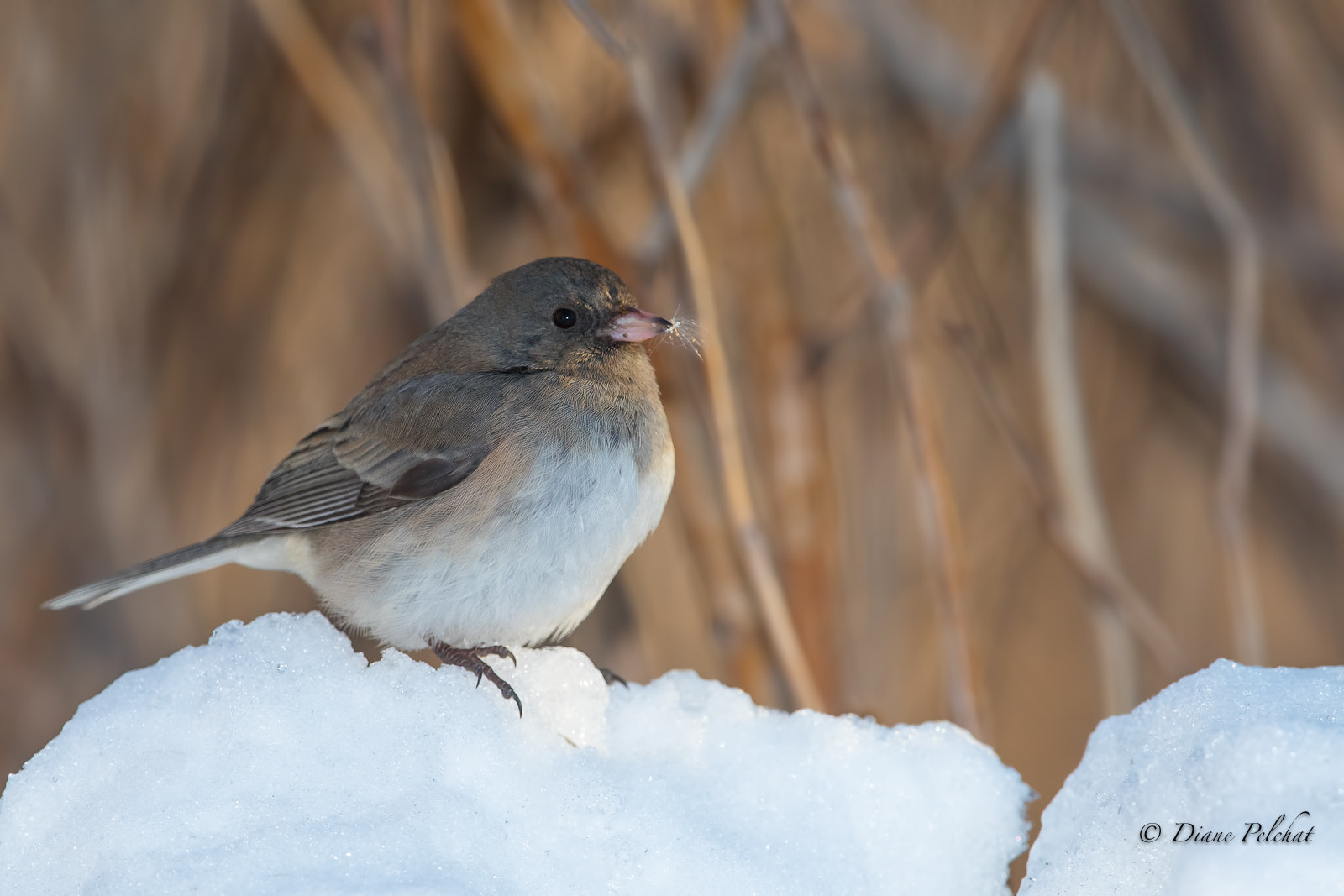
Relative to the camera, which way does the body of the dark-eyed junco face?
to the viewer's right

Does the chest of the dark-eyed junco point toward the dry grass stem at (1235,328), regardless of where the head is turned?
no
